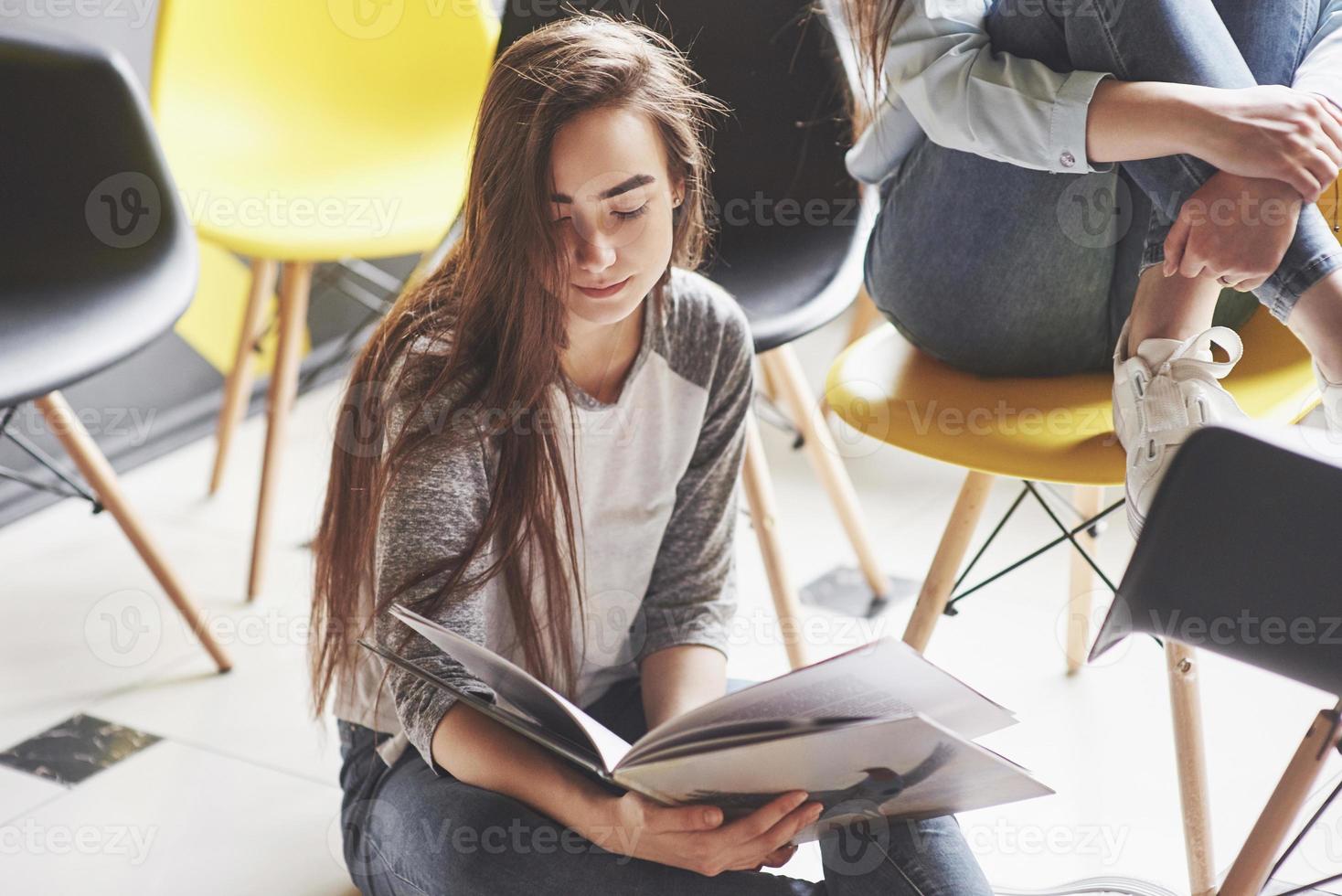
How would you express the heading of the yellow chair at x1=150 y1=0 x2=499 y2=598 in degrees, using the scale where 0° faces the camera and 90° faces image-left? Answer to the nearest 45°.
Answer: approximately 0°

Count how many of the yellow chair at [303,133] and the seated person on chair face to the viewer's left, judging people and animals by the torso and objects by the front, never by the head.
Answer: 0

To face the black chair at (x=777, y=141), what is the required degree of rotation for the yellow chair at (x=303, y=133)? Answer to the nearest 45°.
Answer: approximately 45° to its left

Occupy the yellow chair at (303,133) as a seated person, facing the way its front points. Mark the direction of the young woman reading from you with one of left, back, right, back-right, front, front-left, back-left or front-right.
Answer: front

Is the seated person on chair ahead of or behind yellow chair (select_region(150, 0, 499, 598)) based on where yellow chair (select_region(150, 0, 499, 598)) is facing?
ahead
